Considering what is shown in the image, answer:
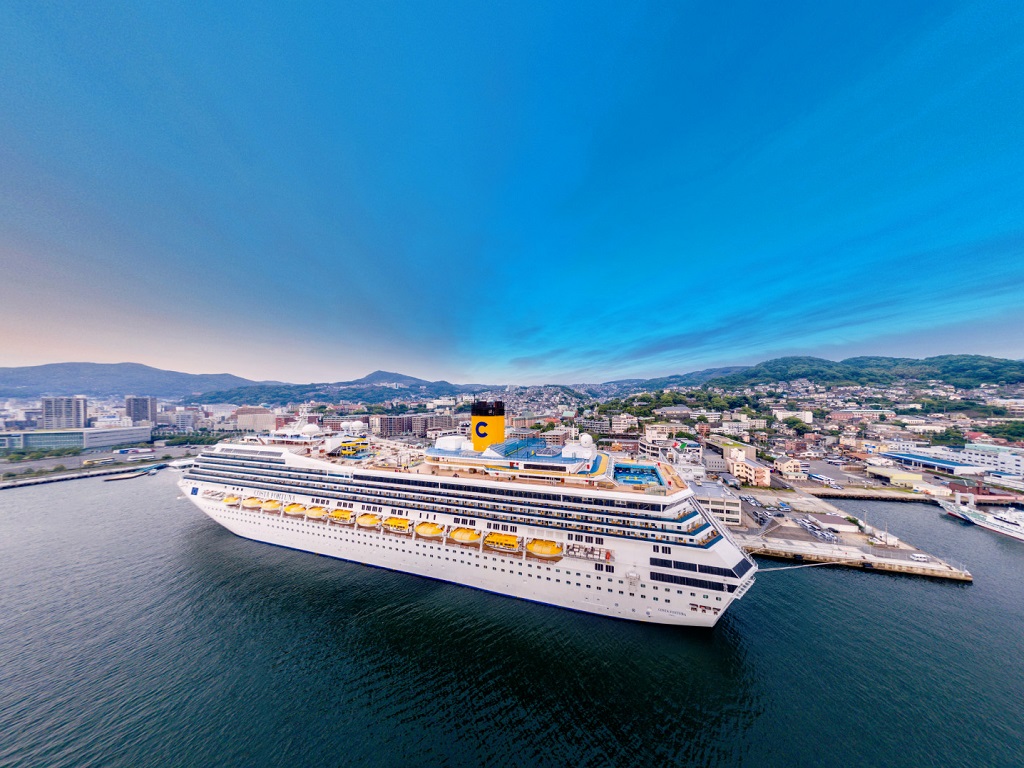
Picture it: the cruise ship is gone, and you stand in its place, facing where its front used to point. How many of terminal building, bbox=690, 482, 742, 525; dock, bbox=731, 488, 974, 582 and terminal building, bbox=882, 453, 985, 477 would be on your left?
0

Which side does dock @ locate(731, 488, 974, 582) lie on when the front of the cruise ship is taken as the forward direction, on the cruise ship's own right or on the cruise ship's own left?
on the cruise ship's own right

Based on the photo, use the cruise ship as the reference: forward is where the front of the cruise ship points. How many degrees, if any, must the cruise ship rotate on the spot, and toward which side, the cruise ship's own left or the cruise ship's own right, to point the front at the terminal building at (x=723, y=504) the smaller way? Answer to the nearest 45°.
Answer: approximately 135° to the cruise ship's own right

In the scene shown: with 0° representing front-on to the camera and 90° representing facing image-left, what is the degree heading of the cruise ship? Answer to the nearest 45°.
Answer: approximately 135°

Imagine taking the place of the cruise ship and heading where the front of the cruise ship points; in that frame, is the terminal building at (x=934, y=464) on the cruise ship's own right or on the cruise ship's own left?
on the cruise ship's own right

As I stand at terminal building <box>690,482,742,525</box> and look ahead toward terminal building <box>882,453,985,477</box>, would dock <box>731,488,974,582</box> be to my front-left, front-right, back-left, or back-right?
front-right
